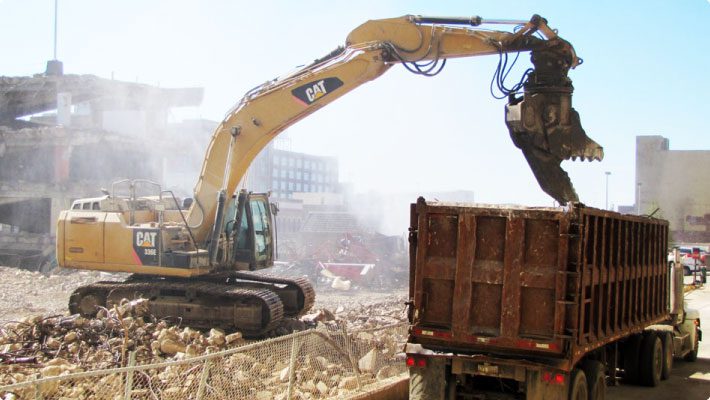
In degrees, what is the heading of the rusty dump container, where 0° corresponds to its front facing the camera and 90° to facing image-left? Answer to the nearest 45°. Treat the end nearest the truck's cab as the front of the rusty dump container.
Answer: approximately 225°

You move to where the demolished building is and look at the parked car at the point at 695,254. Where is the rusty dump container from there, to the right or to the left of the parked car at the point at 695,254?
right

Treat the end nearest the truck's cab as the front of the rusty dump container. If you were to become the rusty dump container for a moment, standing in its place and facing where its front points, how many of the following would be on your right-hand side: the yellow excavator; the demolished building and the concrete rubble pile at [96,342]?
0

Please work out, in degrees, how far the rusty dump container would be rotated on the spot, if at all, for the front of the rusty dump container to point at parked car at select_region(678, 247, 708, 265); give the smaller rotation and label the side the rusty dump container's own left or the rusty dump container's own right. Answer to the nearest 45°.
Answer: approximately 45° to the rusty dump container's own left

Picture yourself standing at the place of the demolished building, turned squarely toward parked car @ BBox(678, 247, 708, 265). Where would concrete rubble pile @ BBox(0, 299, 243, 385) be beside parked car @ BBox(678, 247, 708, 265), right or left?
right

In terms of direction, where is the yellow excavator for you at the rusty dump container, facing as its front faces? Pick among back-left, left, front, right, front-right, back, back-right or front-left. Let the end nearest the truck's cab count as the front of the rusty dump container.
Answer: left

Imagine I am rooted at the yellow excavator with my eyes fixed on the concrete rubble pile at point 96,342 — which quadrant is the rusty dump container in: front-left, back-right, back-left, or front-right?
front-left

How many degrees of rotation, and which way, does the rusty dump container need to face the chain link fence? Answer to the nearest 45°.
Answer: approximately 135° to its left
